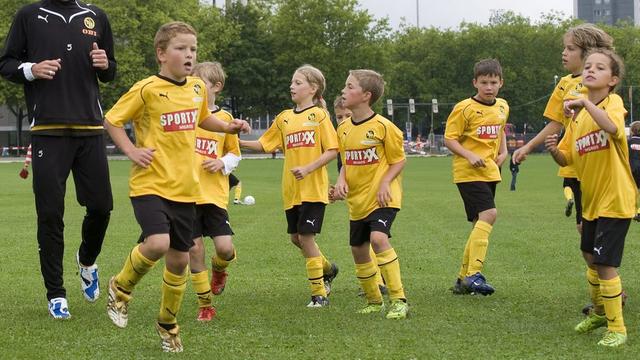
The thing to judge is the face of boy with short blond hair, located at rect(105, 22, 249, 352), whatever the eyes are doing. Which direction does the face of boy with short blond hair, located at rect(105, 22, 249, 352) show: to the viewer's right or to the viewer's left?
to the viewer's right

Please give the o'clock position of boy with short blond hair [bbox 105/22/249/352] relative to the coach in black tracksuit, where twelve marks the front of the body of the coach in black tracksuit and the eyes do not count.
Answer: The boy with short blond hair is roughly at 11 o'clock from the coach in black tracksuit.

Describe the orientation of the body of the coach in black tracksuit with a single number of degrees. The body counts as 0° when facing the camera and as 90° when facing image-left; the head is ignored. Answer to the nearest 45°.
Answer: approximately 0°
